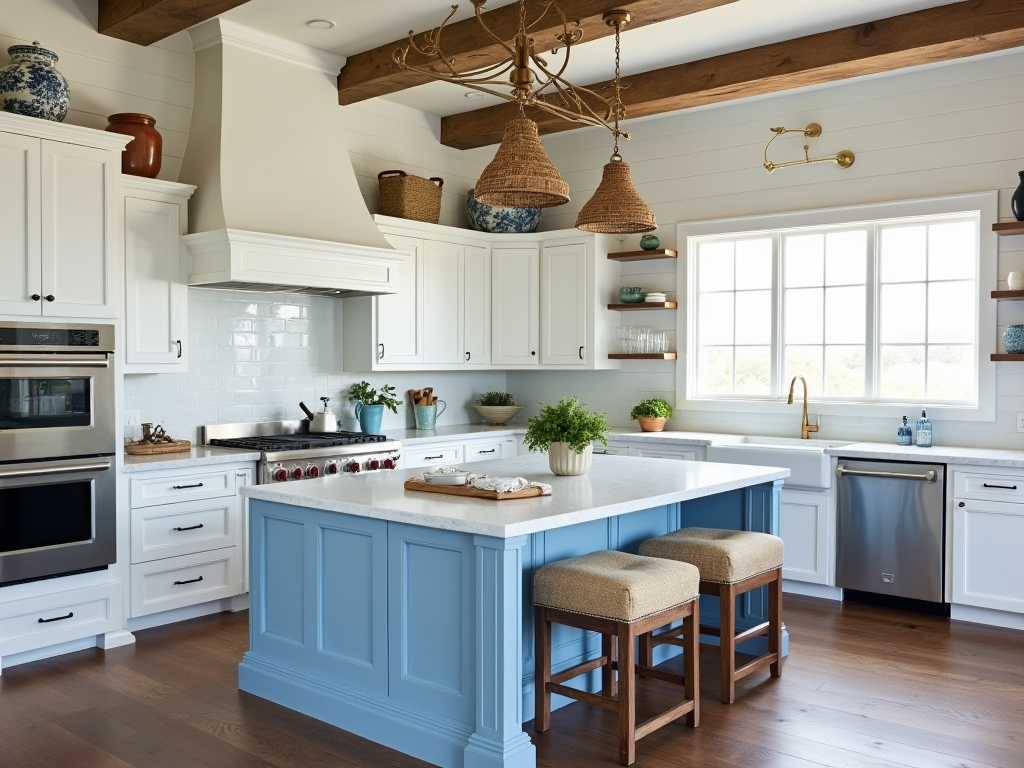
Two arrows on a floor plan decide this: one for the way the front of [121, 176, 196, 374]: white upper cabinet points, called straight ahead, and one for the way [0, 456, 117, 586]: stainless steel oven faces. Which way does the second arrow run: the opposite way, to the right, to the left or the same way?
the same way

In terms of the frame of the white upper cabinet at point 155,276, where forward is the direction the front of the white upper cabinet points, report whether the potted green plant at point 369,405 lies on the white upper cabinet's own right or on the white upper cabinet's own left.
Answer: on the white upper cabinet's own left

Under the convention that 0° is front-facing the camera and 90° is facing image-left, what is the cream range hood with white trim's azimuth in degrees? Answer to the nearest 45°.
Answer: approximately 315°

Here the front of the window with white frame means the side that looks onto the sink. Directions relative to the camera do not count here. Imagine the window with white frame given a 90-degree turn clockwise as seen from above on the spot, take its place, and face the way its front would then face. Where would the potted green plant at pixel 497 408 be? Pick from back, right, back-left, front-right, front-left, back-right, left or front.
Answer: front

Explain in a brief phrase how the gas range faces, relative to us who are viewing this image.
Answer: facing the viewer and to the right of the viewer

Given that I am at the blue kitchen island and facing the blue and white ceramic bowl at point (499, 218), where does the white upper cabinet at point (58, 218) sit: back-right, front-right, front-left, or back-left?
front-left

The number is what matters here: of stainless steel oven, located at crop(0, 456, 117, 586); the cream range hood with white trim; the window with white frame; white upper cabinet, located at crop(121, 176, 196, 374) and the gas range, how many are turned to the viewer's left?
0

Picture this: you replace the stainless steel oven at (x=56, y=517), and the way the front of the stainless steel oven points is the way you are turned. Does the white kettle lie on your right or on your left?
on your left

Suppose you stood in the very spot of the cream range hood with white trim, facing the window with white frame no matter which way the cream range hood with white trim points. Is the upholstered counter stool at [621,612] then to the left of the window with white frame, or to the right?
right

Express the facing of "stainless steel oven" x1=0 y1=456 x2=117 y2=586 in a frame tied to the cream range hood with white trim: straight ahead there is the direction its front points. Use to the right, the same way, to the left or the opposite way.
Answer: the same way

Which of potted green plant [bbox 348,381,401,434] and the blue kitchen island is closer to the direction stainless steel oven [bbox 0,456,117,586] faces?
the blue kitchen island

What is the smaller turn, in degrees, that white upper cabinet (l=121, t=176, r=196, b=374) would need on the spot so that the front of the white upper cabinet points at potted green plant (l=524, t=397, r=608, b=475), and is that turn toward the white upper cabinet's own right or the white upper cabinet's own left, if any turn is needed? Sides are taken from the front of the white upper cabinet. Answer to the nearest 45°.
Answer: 0° — it already faces it

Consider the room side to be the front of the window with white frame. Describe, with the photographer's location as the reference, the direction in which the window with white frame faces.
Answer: facing the viewer

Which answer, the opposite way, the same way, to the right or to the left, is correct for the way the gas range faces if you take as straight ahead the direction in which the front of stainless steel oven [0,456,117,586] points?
the same way
